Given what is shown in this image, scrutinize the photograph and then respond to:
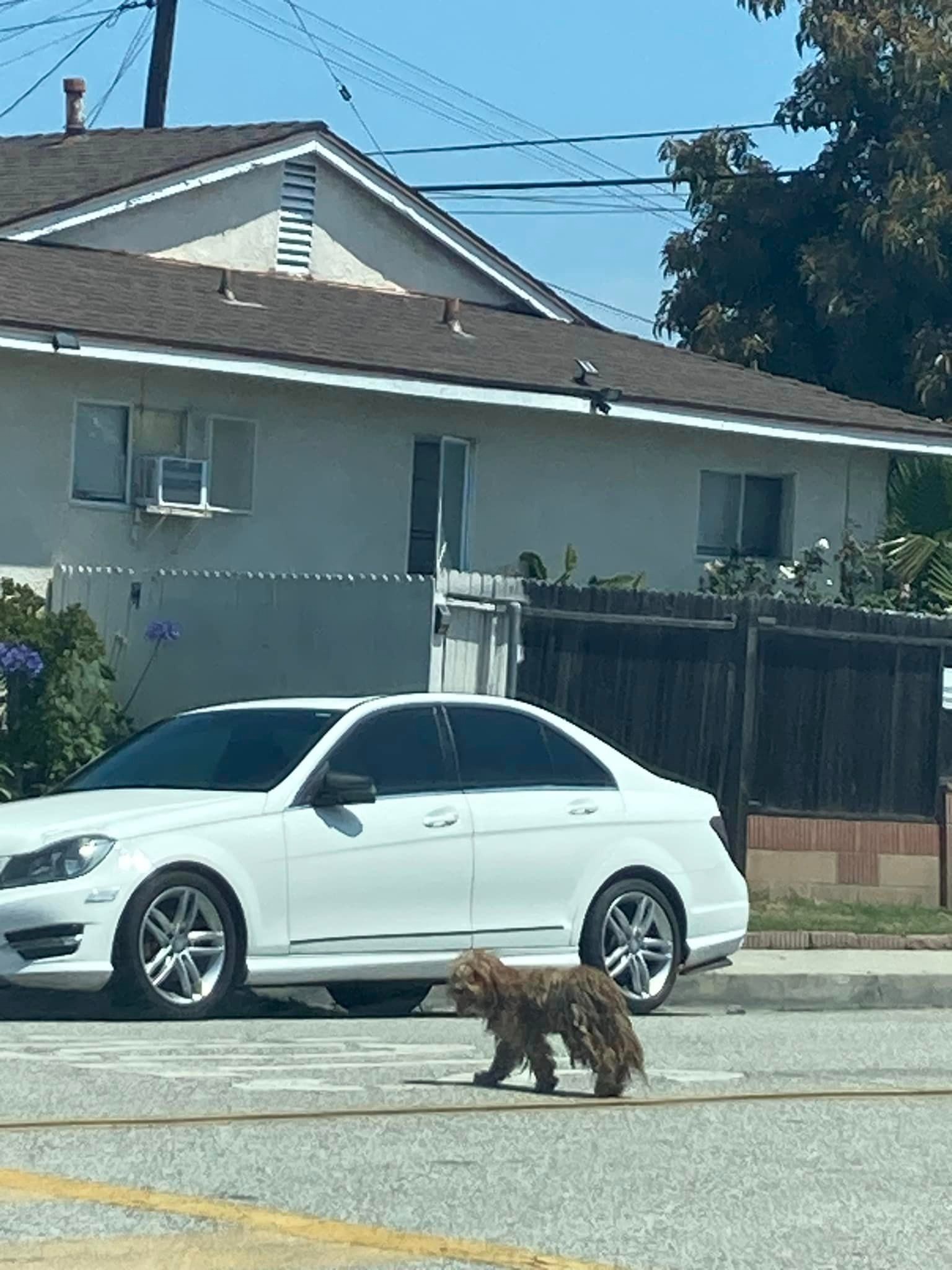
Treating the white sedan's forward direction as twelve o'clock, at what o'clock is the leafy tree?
The leafy tree is roughly at 5 o'clock from the white sedan.

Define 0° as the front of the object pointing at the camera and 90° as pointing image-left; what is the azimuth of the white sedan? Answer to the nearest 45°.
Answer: approximately 45°

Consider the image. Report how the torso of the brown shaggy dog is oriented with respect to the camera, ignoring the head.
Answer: to the viewer's left

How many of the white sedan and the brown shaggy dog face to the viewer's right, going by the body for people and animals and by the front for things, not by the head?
0

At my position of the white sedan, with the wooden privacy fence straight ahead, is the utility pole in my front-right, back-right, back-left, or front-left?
front-left

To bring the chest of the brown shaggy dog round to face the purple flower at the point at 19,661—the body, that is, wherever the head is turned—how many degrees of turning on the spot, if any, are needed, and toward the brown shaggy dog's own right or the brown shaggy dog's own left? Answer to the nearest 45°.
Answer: approximately 45° to the brown shaggy dog's own right

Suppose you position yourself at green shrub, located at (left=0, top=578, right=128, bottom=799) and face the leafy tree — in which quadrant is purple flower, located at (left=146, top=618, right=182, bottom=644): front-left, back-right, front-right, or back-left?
front-right

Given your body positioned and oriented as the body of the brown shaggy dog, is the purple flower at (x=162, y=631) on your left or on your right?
on your right

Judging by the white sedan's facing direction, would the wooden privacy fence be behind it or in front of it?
behind

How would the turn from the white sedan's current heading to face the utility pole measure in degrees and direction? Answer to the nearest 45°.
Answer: approximately 135° to its right

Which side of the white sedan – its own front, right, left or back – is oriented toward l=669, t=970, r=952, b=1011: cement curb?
back
